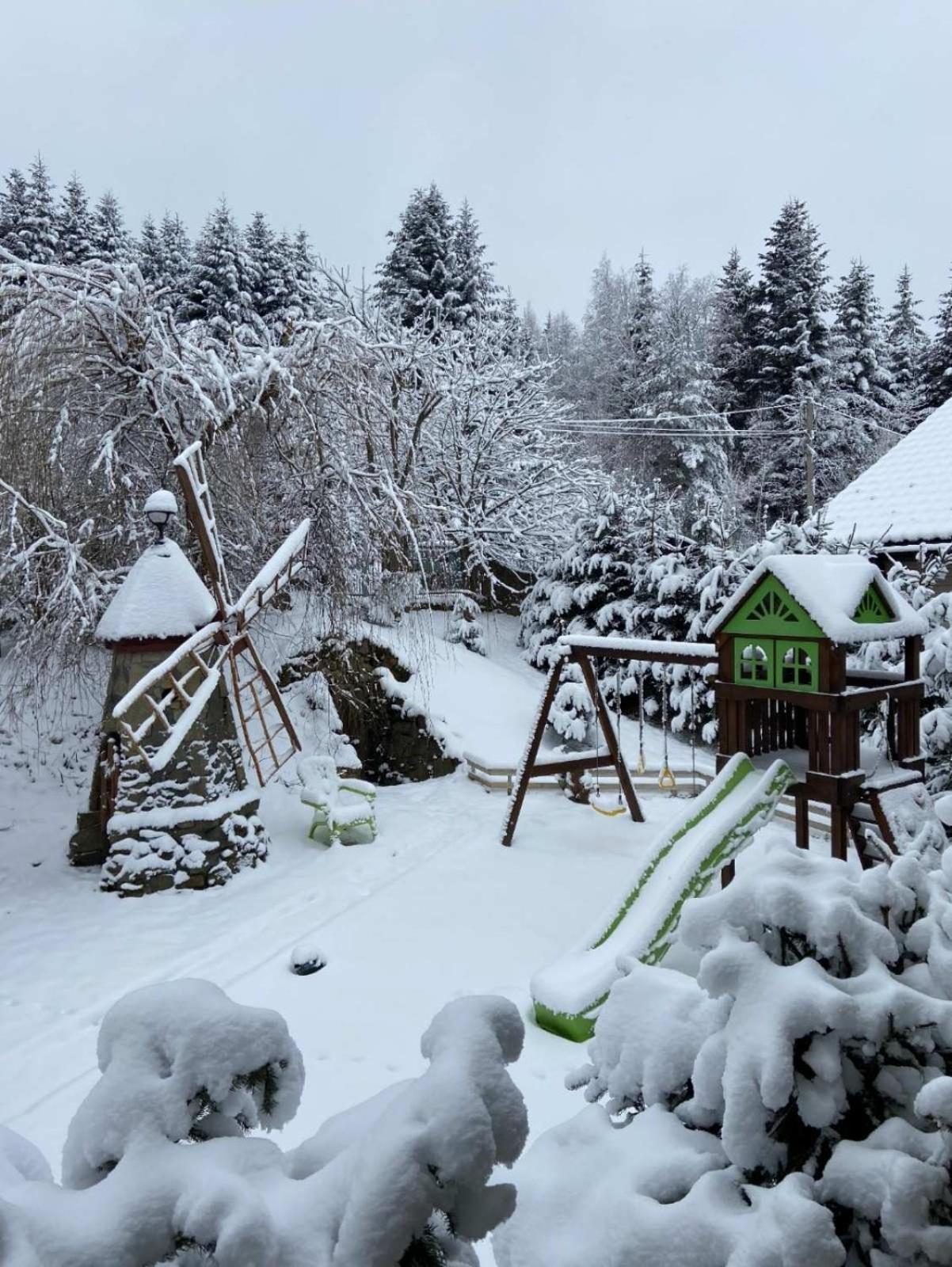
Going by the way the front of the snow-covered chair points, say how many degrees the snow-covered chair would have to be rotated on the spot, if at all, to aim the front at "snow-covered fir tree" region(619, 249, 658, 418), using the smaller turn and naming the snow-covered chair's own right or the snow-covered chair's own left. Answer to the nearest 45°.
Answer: approximately 90° to the snow-covered chair's own left

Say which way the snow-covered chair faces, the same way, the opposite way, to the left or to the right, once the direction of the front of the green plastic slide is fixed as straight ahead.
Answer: to the left

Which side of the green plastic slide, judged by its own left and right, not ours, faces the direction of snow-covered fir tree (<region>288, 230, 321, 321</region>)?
right

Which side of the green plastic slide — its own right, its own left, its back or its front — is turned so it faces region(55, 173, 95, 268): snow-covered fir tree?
right

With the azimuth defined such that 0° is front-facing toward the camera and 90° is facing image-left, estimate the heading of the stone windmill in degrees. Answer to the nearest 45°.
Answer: approximately 315°

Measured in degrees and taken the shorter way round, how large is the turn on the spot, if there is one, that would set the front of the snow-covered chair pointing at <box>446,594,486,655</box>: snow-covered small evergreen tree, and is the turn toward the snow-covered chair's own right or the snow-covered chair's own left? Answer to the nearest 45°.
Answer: approximately 135° to the snow-covered chair's own left
